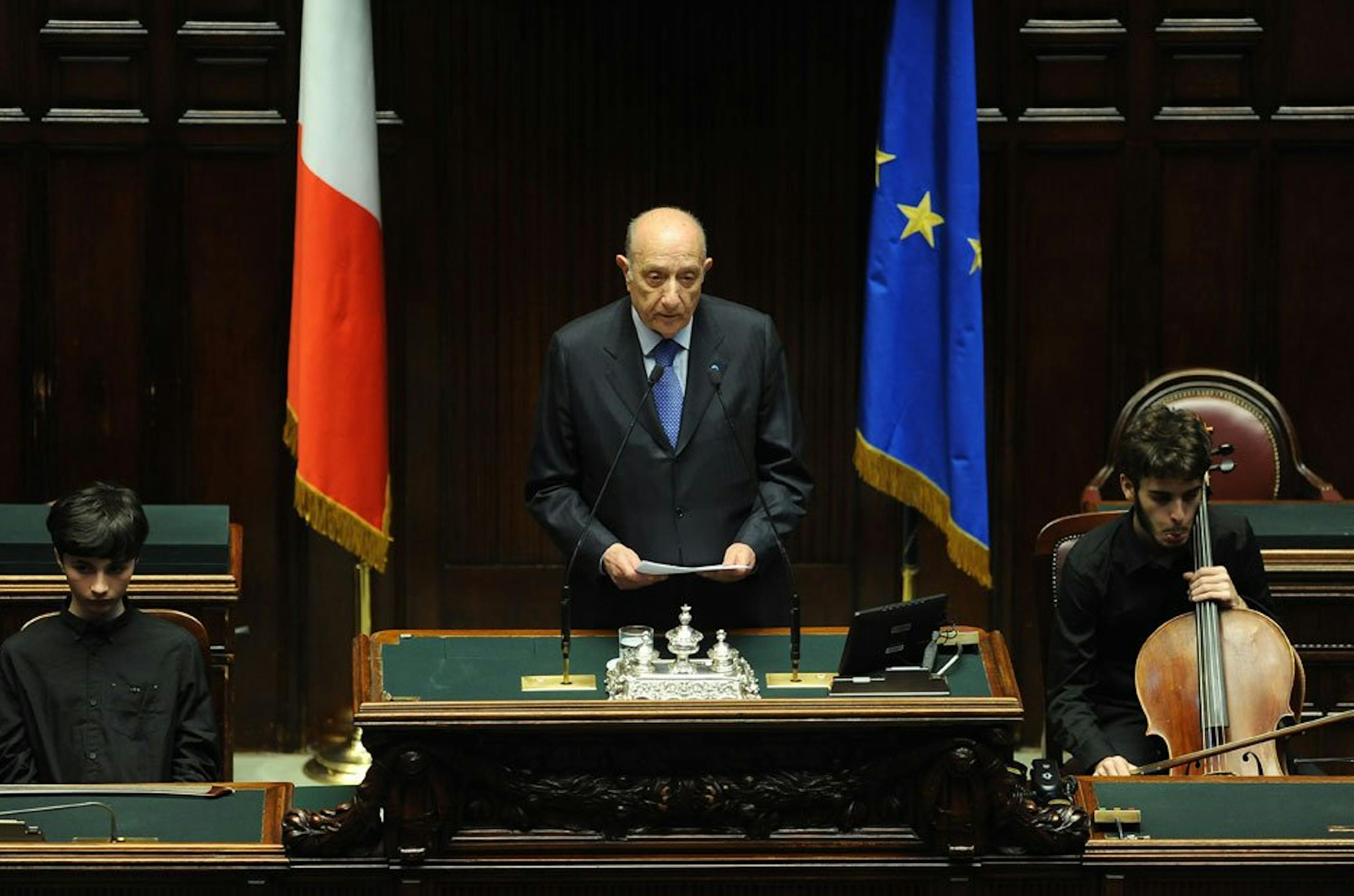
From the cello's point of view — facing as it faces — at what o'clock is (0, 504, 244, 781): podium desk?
The podium desk is roughly at 3 o'clock from the cello.

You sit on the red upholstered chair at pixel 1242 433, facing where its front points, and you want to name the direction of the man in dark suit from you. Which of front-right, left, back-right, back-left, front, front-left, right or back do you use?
front-right

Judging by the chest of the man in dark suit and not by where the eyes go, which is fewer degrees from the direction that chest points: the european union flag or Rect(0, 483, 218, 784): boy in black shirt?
the boy in black shirt

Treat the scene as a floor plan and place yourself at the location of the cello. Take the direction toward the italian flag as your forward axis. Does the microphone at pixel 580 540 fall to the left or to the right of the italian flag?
left
